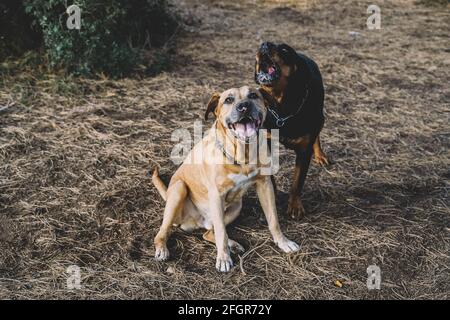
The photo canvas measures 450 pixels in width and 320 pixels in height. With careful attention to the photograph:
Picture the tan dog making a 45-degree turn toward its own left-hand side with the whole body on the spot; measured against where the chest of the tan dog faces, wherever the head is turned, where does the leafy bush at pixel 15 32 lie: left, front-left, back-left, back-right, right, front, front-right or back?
back-left

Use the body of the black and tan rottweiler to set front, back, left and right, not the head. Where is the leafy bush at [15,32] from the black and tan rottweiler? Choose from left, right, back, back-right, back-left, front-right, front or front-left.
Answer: right

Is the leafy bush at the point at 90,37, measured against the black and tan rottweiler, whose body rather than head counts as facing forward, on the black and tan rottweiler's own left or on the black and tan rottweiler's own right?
on the black and tan rottweiler's own right

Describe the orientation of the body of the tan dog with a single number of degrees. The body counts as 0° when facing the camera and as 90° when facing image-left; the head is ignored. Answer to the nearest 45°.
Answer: approximately 315°

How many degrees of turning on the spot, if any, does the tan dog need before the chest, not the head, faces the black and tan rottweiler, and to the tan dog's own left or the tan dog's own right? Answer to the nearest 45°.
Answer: approximately 90° to the tan dog's own left

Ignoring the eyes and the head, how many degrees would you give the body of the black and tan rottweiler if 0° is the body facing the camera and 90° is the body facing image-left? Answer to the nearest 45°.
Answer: approximately 45°

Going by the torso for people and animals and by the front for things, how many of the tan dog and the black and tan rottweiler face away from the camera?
0

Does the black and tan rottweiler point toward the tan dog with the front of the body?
yes

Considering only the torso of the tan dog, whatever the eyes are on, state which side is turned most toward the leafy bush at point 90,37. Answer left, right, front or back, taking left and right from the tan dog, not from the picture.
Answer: back
